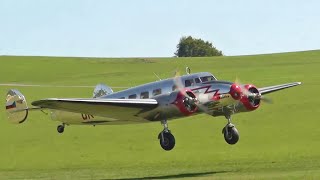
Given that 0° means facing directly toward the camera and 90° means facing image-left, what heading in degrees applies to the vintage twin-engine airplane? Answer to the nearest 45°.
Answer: approximately 315°
